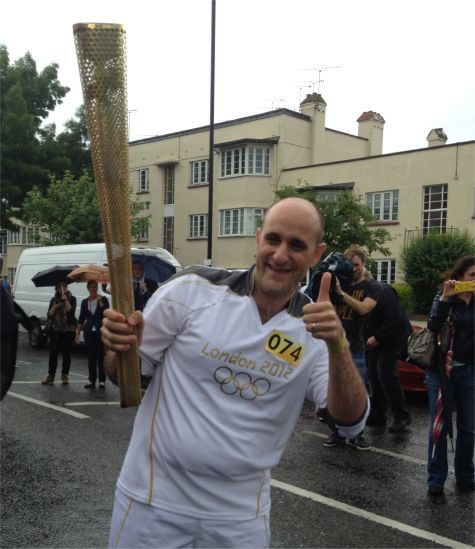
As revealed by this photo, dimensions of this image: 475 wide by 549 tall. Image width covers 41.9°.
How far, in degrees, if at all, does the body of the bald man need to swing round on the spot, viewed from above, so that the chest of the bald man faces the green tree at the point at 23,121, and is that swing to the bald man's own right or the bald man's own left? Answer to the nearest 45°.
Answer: approximately 180°

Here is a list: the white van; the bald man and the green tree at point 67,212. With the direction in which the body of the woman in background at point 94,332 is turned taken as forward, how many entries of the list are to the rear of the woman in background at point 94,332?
2

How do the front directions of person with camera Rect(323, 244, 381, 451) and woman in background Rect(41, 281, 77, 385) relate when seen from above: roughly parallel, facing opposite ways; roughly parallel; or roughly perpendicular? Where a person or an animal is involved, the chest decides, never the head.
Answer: roughly perpendicular

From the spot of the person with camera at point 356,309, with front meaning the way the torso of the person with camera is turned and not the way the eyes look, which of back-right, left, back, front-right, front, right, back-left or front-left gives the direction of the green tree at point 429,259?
back-right

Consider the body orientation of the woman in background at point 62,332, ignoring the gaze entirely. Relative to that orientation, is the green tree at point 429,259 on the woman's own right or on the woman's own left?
on the woman's own left

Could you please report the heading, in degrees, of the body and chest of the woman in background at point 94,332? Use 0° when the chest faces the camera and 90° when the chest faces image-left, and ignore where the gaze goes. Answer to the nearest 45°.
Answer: approximately 0°

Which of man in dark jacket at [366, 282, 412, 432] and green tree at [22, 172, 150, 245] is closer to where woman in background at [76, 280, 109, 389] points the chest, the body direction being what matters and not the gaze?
the man in dark jacket

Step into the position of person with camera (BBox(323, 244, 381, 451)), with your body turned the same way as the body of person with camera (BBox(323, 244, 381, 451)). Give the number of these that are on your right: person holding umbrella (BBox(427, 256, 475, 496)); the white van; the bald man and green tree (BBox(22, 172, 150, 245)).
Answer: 2

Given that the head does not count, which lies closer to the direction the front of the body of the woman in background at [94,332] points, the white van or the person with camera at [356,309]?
the person with camera

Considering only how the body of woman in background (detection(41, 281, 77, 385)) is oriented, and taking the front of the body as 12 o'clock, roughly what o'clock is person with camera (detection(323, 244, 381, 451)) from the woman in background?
The person with camera is roughly at 11 o'clock from the woman in background.
